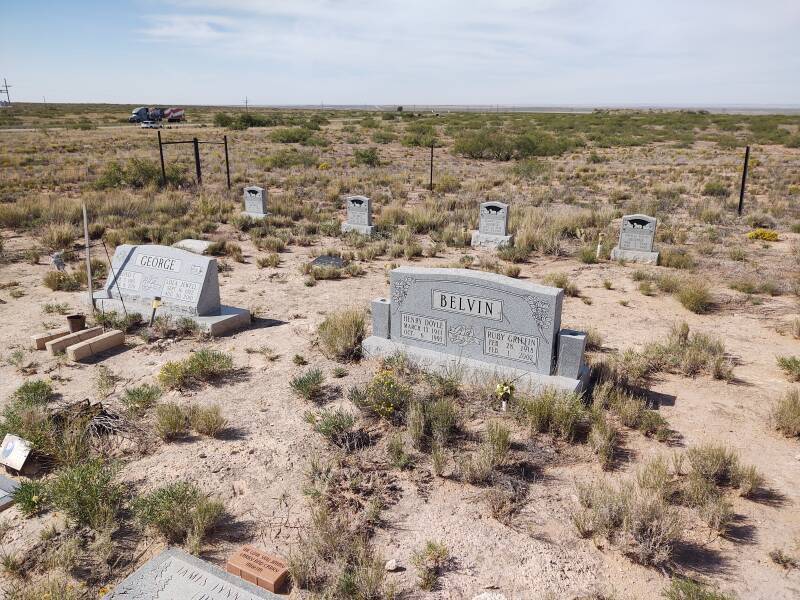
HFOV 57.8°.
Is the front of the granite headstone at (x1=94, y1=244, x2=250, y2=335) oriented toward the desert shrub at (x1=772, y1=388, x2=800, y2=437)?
no

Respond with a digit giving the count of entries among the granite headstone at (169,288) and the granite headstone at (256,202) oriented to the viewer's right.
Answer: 0

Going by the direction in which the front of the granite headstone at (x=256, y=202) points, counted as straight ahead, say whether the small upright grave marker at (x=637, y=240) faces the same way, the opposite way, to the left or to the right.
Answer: the same way

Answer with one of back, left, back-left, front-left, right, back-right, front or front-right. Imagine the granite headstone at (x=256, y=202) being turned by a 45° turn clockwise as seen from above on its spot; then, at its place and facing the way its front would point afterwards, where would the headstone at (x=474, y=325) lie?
left

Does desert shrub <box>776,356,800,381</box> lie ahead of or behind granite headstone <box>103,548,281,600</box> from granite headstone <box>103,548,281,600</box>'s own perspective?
behind

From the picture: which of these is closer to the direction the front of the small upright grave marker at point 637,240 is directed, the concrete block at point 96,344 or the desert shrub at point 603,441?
the desert shrub

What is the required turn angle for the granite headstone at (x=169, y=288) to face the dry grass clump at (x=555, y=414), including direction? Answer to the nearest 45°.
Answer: approximately 90° to its left

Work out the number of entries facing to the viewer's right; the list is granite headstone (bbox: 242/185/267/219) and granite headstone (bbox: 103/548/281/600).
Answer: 0

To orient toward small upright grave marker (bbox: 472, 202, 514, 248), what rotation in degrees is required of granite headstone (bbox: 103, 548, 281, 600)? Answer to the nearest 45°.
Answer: approximately 180°

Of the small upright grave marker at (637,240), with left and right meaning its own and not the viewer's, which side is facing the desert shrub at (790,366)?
front

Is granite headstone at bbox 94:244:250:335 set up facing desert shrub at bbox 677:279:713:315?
no

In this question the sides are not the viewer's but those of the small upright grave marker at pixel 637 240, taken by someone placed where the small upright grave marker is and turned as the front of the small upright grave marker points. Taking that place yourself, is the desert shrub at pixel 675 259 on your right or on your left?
on your left

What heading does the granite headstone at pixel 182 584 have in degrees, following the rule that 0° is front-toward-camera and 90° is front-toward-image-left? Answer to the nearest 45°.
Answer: approximately 45°

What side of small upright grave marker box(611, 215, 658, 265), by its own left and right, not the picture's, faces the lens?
front

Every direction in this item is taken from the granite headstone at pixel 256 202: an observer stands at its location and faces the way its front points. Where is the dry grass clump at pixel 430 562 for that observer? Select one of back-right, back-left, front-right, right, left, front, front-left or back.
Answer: front-left

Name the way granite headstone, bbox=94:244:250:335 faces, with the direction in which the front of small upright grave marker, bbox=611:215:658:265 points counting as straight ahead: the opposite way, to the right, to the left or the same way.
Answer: the same way

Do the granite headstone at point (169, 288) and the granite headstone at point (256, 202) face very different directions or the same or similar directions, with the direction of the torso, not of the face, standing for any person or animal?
same or similar directions

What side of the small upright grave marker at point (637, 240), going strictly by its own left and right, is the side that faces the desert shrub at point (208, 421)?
front

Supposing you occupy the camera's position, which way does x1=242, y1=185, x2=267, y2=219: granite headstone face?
facing the viewer and to the left of the viewer

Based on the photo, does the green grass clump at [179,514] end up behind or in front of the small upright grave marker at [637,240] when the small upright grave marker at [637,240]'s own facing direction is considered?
in front

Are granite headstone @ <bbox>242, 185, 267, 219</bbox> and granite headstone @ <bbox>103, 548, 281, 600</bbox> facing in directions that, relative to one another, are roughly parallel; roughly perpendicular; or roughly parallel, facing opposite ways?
roughly parallel

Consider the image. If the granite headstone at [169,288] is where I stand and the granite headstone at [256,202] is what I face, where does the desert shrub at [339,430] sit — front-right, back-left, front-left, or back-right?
back-right

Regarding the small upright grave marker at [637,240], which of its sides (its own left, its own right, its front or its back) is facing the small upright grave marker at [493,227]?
right

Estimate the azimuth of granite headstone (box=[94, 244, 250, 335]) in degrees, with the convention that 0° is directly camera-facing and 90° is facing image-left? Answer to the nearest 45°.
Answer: approximately 45°
